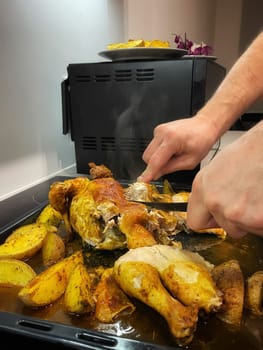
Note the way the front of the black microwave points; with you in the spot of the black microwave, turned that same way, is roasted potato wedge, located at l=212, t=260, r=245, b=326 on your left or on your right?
on your right

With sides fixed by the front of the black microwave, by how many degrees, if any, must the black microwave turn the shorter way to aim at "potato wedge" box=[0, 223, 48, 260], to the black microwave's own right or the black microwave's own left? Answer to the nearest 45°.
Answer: approximately 90° to the black microwave's own right
